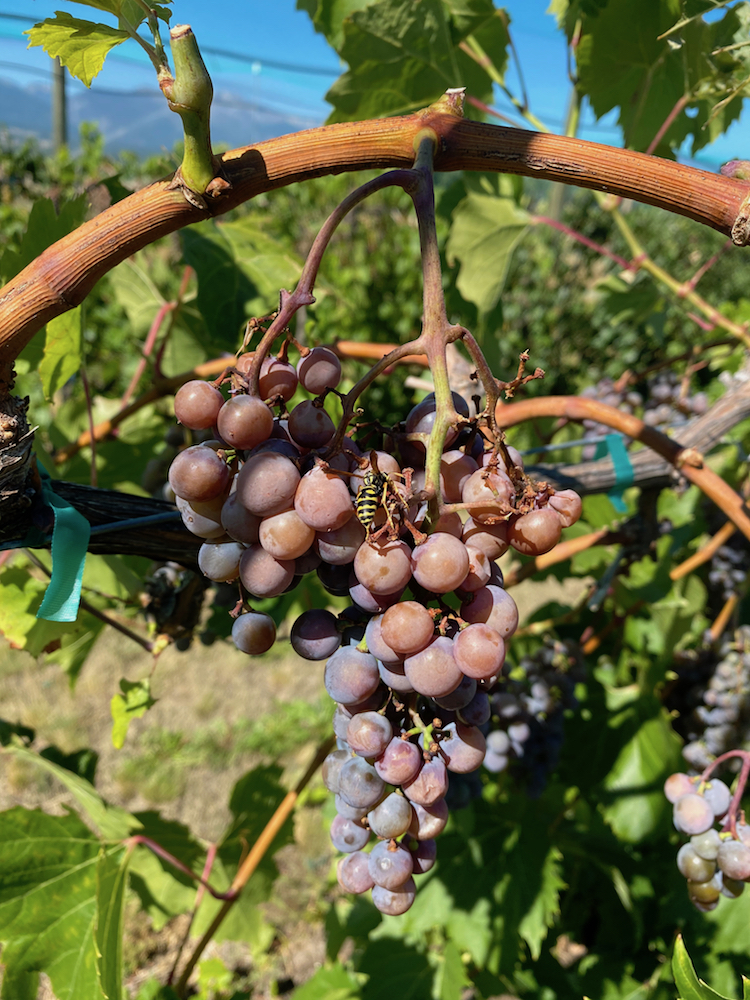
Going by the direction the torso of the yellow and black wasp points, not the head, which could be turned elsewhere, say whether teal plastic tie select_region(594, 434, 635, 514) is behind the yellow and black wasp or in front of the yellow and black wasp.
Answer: in front

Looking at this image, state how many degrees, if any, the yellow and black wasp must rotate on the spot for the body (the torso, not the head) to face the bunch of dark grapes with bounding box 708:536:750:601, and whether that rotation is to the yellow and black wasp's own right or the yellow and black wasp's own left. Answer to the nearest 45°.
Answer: approximately 45° to the yellow and black wasp's own right

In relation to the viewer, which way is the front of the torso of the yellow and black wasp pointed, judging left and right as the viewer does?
facing away from the viewer

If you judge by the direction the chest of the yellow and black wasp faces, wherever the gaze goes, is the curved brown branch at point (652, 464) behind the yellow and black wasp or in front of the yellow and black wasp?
in front
